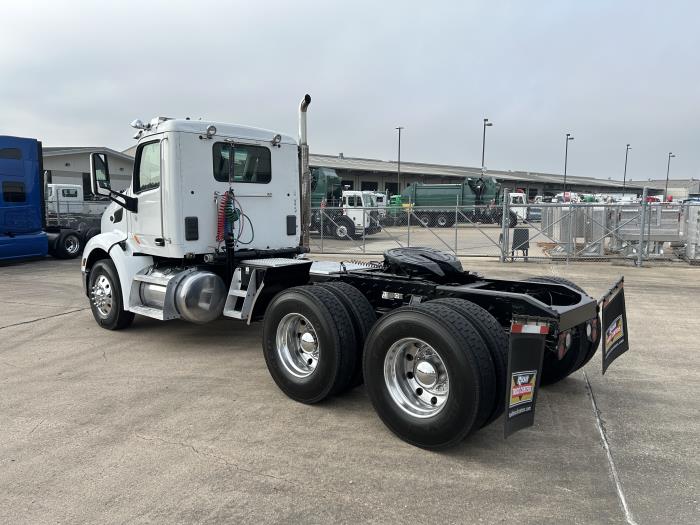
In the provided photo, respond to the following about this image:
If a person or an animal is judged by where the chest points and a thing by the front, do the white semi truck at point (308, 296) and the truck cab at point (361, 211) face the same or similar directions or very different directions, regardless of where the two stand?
very different directions

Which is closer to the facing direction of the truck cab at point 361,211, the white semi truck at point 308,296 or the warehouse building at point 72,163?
the white semi truck

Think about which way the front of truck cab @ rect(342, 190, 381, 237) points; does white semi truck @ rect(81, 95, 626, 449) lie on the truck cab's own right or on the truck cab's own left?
on the truck cab's own right

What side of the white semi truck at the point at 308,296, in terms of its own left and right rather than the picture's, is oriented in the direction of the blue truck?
front

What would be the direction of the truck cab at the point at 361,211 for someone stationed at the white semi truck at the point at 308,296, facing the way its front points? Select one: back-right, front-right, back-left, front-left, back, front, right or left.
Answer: front-right

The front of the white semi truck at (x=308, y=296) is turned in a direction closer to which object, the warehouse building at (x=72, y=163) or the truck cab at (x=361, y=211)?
the warehouse building

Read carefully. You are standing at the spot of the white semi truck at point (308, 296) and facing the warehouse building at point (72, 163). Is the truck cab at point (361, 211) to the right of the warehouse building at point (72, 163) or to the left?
right

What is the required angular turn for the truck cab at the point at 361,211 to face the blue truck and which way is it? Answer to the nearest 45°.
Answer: approximately 90° to its right

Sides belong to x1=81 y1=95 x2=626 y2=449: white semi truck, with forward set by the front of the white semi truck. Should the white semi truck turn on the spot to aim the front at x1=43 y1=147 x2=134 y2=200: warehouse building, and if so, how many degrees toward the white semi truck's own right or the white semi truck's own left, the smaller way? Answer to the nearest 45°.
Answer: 0° — it already faces it

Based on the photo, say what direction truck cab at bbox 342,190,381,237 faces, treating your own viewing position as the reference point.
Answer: facing the viewer and to the right of the viewer

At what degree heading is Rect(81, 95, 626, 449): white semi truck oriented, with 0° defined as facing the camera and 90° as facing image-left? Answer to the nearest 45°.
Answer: approximately 135°
